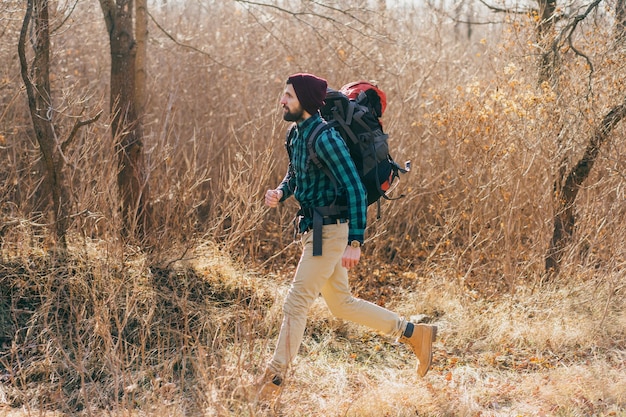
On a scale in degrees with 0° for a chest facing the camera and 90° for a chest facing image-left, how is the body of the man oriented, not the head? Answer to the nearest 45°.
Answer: approximately 90°

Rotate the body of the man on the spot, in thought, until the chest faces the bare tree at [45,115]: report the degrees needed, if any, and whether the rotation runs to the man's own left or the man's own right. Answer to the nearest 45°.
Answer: approximately 45° to the man's own right
